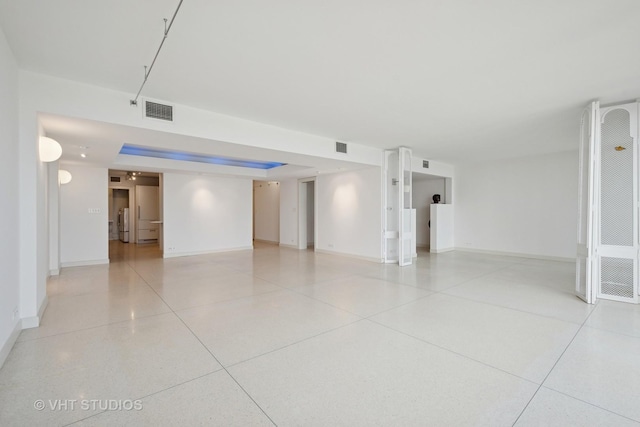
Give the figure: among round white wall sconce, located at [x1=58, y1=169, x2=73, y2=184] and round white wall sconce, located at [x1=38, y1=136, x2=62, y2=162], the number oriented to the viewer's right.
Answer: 2

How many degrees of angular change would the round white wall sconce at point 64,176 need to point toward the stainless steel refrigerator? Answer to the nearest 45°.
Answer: approximately 90° to its left

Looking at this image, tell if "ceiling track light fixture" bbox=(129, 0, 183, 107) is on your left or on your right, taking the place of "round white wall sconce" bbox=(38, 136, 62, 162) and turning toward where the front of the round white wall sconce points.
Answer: on your right

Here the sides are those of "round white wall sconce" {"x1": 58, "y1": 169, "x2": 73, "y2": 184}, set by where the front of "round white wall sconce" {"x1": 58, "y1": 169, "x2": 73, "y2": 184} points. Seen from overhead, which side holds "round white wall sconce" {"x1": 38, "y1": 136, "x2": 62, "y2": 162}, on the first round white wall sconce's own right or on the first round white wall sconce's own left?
on the first round white wall sconce's own right

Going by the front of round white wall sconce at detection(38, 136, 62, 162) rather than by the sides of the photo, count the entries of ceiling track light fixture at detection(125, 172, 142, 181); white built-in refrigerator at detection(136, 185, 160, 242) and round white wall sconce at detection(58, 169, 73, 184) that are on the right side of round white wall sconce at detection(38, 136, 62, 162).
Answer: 0

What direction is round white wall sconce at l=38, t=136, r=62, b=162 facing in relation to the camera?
to the viewer's right

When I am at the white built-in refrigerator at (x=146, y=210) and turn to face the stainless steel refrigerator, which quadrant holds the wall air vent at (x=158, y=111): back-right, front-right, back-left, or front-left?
back-left

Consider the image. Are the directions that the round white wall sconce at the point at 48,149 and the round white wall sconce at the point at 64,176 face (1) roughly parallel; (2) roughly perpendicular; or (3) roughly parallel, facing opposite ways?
roughly parallel

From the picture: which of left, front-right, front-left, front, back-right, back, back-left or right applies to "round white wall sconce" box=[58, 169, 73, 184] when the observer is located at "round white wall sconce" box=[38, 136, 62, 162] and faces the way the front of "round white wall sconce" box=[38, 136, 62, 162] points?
left

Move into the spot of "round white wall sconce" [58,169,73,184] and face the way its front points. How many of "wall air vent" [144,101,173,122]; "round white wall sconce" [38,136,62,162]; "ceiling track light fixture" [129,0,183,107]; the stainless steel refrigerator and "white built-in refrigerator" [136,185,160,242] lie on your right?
3

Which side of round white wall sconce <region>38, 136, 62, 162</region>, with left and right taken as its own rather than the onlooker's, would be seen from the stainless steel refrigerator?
left

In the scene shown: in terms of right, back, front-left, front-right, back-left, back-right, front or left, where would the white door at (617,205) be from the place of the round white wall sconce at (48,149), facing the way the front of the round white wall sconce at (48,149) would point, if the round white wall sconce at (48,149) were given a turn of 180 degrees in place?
back-left

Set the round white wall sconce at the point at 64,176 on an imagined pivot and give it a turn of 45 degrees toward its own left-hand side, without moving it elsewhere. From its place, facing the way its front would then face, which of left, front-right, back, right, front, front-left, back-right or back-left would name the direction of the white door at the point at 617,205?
right

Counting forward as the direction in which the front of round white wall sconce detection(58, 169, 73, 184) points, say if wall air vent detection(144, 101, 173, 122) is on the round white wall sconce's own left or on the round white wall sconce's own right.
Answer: on the round white wall sconce's own right

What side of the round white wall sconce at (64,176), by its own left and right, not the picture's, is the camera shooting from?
right
